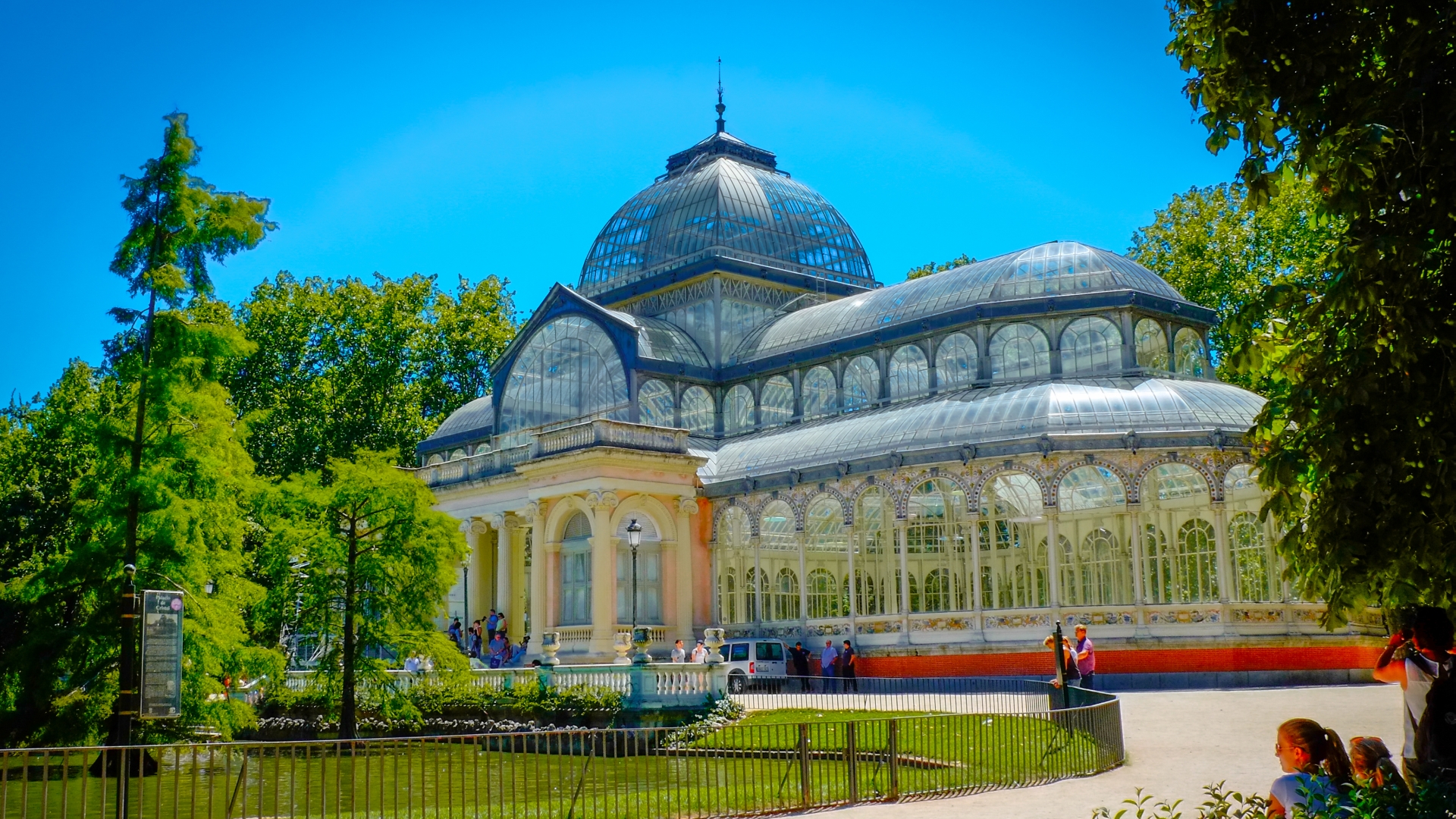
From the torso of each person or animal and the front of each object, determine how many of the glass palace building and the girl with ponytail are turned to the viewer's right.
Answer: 0

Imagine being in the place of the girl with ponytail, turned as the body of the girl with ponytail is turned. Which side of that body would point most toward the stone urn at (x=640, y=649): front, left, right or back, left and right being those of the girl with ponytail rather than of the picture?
front

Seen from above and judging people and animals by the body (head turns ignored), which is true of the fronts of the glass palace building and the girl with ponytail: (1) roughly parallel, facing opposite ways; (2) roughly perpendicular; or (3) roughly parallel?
roughly perpendicular

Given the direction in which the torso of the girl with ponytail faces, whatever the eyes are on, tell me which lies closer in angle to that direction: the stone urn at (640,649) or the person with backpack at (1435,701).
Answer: the stone urn

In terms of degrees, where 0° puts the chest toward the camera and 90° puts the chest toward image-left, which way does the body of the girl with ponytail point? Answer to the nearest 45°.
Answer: approximately 135°

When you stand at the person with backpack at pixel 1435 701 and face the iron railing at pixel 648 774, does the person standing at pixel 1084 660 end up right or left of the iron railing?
right

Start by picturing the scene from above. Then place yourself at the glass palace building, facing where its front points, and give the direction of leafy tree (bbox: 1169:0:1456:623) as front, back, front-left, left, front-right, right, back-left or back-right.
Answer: front-left

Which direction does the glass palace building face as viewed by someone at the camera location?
facing the viewer and to the left of the viewer

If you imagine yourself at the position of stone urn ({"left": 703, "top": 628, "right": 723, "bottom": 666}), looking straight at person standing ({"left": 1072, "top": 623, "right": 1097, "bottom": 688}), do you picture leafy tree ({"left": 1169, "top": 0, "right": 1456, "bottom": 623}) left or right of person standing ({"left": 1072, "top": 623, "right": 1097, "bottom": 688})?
right

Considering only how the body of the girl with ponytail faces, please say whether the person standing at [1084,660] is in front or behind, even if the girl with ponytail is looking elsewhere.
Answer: in front
